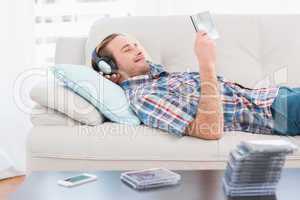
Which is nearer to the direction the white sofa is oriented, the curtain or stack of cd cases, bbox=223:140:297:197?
the stack of cd cases

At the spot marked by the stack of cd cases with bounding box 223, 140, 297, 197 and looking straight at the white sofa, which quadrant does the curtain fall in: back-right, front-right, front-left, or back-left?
front-left

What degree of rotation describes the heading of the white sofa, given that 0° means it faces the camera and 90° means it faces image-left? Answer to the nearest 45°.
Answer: approximately 0°

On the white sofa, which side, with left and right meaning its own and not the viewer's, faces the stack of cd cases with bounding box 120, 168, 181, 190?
front

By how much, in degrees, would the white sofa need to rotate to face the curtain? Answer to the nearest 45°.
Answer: approximately 90° to its right

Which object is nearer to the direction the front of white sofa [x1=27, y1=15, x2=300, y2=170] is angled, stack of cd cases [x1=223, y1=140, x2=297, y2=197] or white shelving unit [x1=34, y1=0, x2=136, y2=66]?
the stack of cd cases

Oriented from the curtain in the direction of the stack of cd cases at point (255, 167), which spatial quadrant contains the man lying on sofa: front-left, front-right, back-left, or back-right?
front-left
